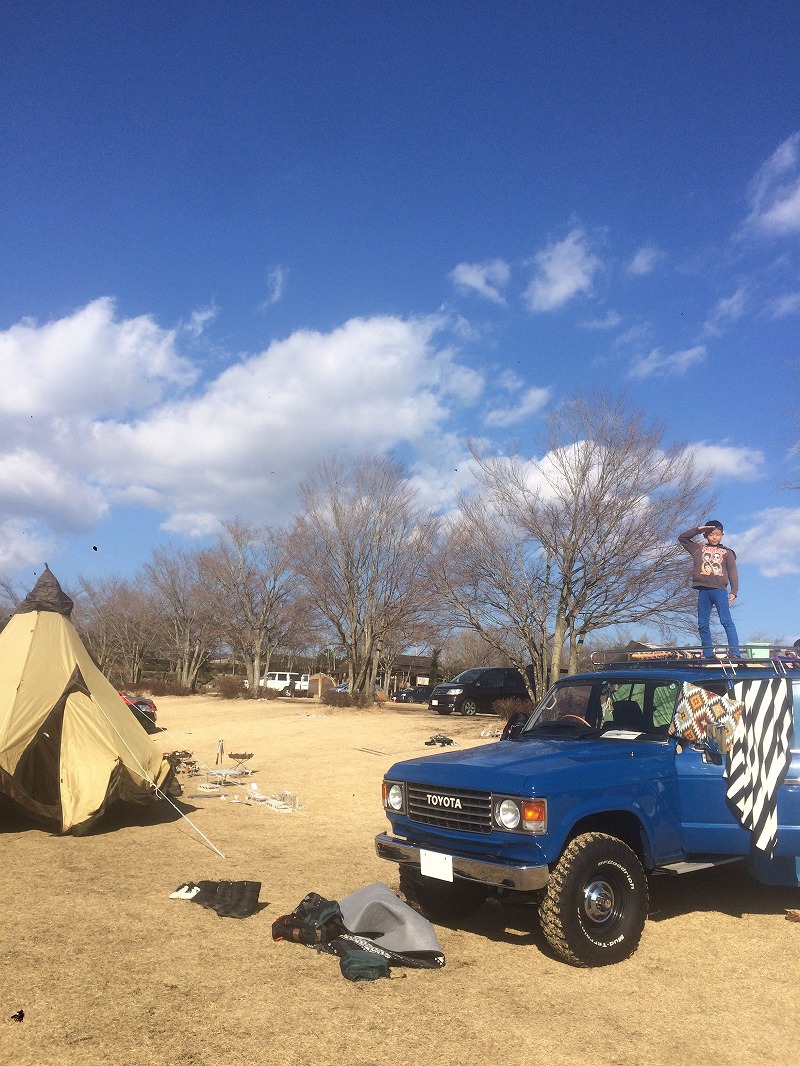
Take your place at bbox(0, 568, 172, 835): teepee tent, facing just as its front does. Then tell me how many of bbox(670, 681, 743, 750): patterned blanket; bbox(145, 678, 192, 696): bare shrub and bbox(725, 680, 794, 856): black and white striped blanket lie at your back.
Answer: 1

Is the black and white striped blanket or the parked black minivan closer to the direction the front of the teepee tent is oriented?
the black and white striped blanket

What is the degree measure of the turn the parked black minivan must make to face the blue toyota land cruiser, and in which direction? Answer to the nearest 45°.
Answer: approximately 45° to its left

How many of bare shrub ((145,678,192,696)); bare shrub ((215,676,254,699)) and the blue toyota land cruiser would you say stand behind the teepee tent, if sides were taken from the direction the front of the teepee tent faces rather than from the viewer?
2

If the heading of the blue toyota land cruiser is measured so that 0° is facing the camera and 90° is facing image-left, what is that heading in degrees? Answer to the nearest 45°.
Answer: approximately 45°

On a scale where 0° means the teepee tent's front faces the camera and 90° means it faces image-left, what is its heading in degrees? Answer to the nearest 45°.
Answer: approximately 0°

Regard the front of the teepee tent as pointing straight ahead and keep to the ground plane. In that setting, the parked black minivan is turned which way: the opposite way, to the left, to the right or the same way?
to the right

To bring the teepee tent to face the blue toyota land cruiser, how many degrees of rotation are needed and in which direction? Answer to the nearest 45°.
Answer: approximately 45° to its left

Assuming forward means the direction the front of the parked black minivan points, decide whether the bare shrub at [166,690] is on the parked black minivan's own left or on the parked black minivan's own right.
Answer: on the parked black minivan's own right

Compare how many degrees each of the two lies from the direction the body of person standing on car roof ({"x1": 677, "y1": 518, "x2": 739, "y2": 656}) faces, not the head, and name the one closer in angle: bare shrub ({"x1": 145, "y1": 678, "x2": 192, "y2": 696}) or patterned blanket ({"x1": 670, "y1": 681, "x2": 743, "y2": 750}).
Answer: the patterned blanket

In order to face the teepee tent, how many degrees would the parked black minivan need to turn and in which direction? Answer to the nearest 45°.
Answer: approximately 45° to its left

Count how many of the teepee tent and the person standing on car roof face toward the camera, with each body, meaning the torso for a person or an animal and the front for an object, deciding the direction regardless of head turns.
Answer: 2
